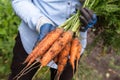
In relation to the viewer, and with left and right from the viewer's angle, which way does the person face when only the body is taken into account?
facing the viewer and to the right of the viewer
